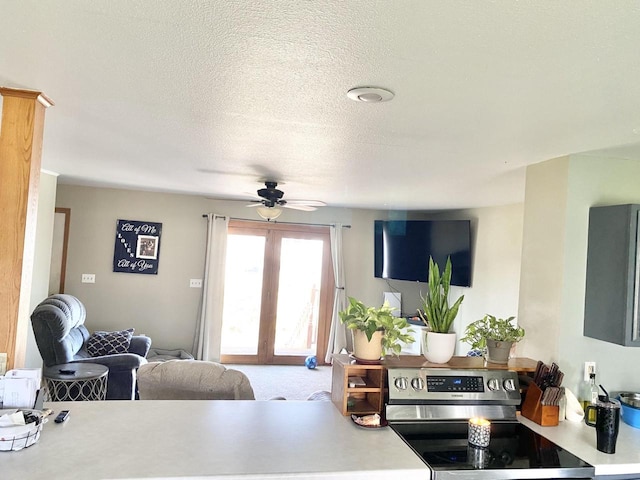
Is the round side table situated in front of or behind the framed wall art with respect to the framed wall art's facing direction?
in front

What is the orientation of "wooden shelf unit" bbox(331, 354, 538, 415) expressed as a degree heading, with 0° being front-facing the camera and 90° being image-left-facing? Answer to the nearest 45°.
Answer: approximately 0°

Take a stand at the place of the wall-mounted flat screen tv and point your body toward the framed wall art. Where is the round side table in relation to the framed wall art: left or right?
left

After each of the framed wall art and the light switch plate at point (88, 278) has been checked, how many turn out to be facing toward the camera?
2

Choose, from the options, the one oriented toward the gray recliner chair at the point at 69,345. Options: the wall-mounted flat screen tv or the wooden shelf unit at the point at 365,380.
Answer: the wall-mounted flat screen tv

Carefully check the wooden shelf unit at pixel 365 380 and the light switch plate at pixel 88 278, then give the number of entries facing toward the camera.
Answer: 2

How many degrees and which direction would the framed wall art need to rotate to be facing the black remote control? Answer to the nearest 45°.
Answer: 0° — it already faces it

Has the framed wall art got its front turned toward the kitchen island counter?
yes

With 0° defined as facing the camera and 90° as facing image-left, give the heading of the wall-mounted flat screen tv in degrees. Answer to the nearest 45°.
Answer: approximately 45°
